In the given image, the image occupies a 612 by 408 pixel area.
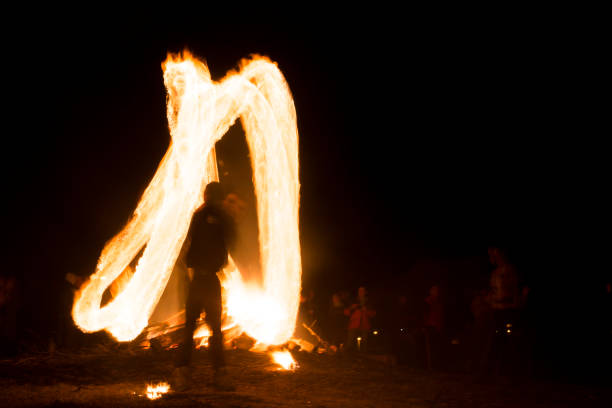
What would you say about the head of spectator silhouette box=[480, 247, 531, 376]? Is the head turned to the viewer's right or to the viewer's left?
to the viewer's left

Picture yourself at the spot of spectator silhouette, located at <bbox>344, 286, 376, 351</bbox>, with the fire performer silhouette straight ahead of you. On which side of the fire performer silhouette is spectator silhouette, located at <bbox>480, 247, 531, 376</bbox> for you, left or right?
left

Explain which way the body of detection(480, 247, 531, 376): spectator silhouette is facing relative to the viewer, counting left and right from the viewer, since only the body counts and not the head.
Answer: facing to the left of the viewer
